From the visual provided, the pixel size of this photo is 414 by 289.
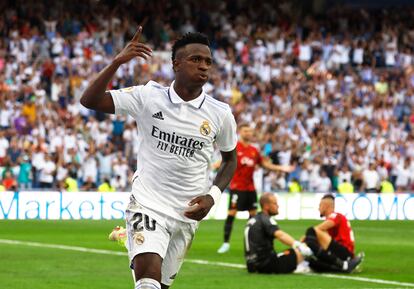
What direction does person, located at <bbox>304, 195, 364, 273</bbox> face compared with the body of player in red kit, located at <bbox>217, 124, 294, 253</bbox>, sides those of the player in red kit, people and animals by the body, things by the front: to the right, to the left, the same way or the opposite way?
to the right

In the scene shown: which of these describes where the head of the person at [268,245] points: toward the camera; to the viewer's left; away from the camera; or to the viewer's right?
to the viewer's right

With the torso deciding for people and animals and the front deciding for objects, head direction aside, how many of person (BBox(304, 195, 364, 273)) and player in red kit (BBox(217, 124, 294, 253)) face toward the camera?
1

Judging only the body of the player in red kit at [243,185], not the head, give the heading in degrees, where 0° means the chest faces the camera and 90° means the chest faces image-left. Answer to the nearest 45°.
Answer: approximately 0°

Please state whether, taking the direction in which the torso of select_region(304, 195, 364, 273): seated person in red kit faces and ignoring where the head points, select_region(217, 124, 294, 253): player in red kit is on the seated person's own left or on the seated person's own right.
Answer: on the seated person's own right

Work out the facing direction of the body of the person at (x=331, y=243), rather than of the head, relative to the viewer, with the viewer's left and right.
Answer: facing to the left of the viewer

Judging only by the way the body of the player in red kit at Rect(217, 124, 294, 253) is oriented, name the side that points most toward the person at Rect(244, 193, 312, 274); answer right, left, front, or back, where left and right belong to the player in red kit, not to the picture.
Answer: front
